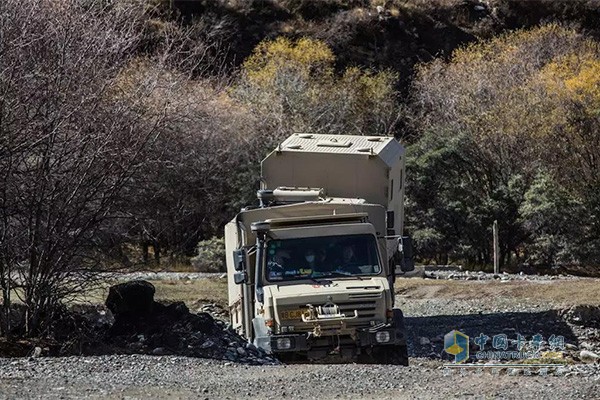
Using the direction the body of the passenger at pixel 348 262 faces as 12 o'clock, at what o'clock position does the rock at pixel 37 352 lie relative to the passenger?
The rock is roughly at 3 o'clock from the passenger.

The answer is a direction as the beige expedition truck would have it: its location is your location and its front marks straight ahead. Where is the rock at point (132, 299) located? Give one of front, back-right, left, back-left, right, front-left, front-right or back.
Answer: back-right

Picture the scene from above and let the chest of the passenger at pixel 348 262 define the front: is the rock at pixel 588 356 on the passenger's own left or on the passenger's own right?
on the passenger's own left

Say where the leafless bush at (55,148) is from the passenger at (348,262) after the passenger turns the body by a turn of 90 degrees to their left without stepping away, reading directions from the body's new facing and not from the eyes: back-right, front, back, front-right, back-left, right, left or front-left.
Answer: back

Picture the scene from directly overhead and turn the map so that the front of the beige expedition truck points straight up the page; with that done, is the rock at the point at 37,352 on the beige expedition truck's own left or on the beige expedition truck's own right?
on the beige expedition truck's own right

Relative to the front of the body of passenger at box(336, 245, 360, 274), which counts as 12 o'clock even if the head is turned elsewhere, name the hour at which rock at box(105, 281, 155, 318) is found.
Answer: The rock is roughly at 4 o'clock from the passenger.

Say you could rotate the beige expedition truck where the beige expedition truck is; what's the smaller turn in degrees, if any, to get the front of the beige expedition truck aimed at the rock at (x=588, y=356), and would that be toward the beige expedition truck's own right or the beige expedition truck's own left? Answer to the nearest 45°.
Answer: approximately 45° to the beige expedition truck's own left

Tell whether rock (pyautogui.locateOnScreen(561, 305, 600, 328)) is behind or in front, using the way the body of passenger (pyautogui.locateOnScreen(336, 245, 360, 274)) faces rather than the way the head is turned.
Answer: behind

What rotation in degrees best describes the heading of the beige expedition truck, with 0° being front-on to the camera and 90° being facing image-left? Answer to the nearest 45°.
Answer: approximately 0°

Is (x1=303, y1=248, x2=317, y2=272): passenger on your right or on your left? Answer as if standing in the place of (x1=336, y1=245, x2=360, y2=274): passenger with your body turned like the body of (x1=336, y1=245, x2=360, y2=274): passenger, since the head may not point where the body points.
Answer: on your right

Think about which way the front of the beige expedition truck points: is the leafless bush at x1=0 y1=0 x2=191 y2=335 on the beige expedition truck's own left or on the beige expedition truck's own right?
on the beige expedition truck's own right
